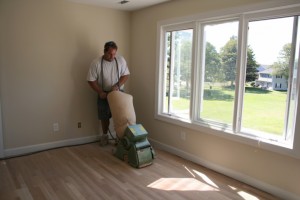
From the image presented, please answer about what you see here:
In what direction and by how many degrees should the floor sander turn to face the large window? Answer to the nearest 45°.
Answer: approximately 45° to its left

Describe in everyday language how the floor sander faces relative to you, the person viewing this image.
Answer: facing the viewer and to the right of the viewer
